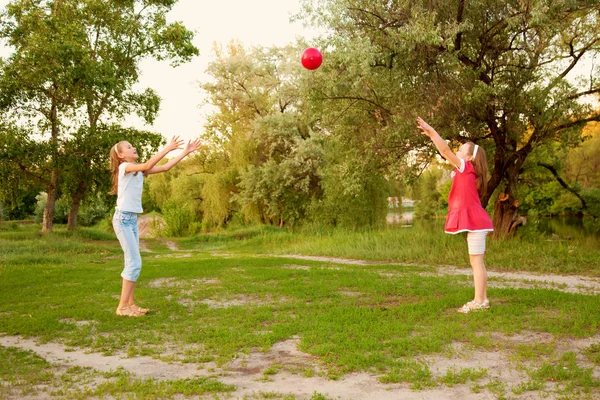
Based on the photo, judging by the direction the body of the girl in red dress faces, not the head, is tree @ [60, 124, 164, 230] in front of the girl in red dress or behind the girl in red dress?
in front

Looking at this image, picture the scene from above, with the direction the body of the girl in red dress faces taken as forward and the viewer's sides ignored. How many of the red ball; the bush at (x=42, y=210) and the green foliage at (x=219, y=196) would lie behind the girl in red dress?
0

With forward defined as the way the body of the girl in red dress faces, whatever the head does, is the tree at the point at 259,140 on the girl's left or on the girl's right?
on the girl's right

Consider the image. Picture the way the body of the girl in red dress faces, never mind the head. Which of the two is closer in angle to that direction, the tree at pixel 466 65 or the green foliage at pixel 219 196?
the green foliage

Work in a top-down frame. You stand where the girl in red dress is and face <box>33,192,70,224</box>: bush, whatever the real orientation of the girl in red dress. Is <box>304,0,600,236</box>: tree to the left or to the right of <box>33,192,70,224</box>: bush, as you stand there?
right

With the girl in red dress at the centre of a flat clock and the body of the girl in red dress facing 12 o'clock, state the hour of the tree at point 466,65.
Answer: The tree is roughly at 3 o'clock from the girl in red dress.

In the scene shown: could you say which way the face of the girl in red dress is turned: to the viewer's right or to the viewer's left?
to the viewer's left

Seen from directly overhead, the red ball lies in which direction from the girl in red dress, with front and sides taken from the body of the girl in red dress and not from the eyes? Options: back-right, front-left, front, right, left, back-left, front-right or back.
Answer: front-right

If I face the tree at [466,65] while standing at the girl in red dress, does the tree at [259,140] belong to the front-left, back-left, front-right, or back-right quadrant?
front-left

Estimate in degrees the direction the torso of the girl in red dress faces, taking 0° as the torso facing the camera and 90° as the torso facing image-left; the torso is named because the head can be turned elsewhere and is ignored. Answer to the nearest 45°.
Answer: approximately 90°

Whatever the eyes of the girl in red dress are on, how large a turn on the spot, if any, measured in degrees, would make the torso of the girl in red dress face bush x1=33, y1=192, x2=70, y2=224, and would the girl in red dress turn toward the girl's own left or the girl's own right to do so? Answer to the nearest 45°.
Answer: approximately 45° to the girl's own right

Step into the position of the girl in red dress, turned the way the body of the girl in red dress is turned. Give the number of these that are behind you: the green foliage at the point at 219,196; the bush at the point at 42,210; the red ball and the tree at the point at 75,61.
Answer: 0

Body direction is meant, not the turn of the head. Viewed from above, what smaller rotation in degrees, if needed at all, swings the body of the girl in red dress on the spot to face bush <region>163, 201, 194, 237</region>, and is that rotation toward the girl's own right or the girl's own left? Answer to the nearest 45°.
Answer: approximately 45° to the girl's own right

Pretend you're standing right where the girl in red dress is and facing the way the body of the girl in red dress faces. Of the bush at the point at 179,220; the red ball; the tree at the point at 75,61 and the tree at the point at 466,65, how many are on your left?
0

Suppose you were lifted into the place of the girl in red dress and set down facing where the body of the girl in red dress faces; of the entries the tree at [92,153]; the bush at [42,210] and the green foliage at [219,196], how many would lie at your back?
0

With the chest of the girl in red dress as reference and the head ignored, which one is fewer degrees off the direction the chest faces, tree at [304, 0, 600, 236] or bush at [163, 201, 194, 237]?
the bush

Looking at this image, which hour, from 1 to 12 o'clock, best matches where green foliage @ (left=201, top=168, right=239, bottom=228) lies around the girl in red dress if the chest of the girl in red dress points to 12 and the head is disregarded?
The green foliage is roughly at 2 o'clock from the girl in red dress.
